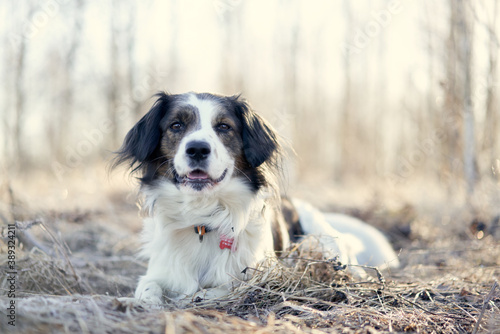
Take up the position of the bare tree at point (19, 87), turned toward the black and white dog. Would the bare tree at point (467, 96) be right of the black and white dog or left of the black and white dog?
left

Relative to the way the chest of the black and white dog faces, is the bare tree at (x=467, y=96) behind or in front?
behind

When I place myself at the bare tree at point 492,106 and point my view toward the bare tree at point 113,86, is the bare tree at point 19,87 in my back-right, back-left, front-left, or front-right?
front-left

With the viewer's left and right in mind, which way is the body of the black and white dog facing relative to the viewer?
facing the viewer and to the left of the viewer

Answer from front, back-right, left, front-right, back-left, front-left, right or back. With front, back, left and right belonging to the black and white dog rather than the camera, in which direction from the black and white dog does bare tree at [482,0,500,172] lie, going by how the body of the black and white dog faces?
back

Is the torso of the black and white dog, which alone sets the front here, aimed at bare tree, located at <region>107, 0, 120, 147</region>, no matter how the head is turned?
no

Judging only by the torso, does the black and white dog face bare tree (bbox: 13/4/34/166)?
no
